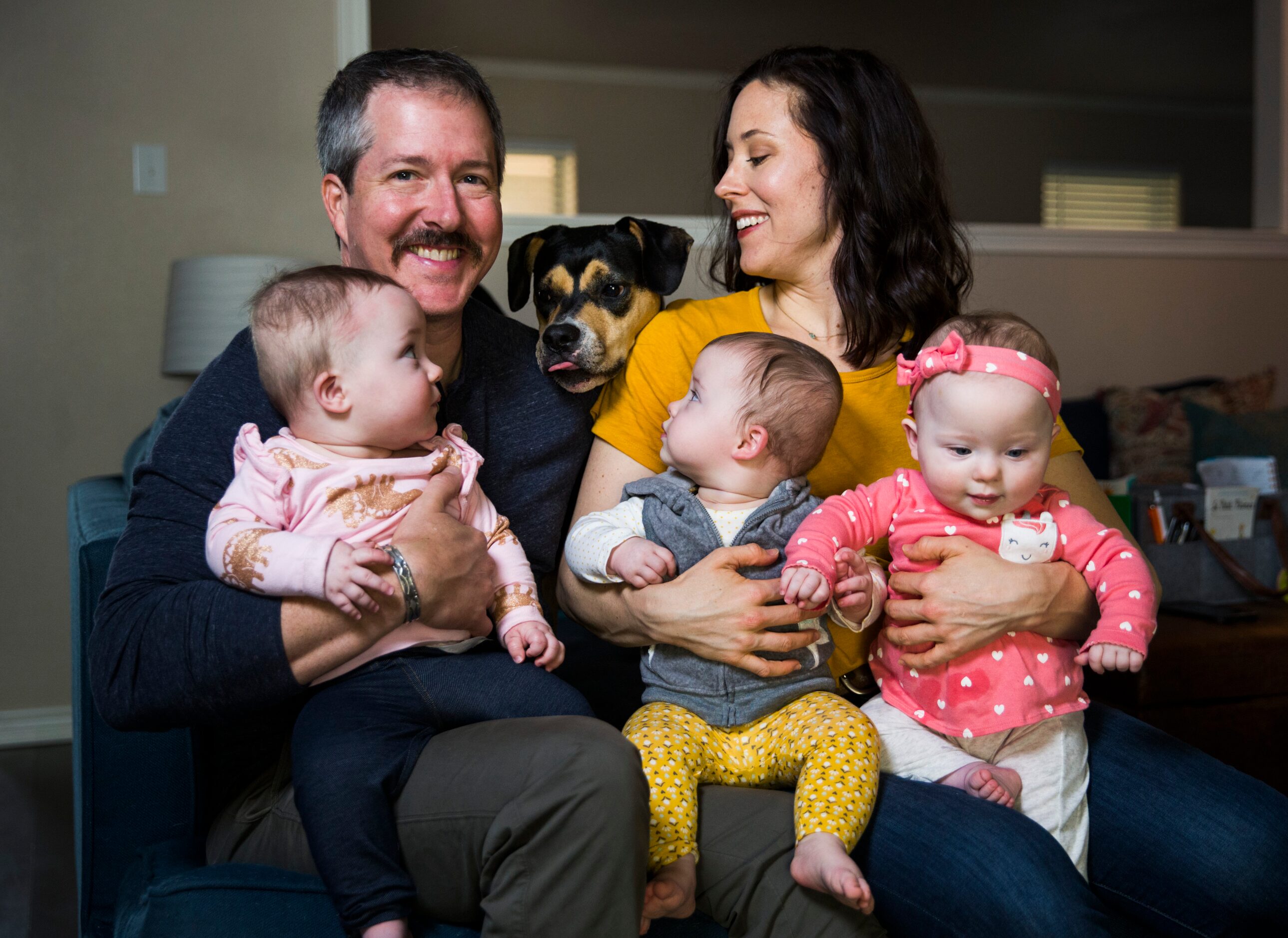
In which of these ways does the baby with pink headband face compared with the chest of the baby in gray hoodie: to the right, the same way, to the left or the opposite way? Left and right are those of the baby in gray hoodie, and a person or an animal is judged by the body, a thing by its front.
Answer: the same way

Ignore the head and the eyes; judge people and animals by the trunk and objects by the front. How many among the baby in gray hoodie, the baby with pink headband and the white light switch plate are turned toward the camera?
3

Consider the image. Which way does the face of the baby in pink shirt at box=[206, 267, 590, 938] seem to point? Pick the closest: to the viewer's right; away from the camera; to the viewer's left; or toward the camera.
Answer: to the viewer's right

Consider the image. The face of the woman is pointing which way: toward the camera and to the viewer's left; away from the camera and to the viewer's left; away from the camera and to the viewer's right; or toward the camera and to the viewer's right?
toward the camera and to the viewer's left

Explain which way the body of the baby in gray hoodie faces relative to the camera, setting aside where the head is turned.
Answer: toward the camera

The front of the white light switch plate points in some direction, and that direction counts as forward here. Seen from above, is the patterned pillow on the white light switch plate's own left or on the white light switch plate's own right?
on the white light switch plate's own left

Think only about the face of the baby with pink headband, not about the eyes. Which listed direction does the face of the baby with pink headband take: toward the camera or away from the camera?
toward the camera

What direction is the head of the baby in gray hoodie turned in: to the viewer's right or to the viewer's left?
to the viewer's left

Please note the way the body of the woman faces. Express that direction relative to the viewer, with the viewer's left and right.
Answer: facing the viewer

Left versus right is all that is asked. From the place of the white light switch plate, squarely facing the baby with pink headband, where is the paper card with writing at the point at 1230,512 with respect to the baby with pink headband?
left

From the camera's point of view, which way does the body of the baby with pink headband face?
toward the camera
